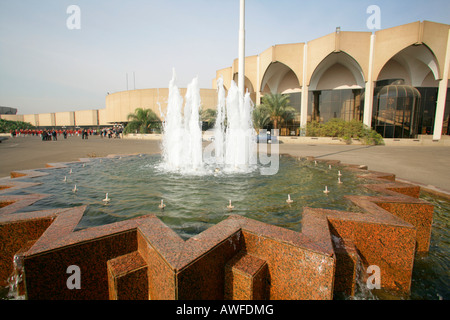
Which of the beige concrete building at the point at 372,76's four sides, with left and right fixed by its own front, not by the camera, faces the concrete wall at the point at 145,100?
right

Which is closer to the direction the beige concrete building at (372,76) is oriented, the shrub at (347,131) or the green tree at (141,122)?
the shrub

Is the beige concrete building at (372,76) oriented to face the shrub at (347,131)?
yes

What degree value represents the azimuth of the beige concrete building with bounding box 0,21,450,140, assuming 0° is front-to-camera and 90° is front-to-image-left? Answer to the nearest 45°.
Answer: approximately 45°

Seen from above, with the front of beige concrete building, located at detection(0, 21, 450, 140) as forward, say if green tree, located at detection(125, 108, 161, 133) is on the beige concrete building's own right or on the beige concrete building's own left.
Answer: on the beige concrete building's own right

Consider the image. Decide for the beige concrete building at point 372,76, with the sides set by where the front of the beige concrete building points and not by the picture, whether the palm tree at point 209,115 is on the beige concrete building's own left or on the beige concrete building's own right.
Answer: on the beige concrete building's own right
